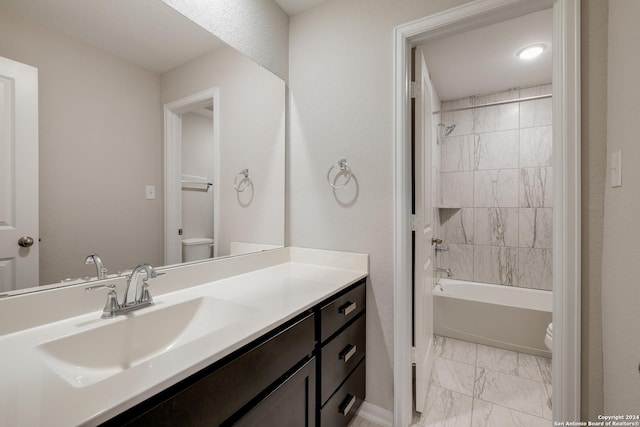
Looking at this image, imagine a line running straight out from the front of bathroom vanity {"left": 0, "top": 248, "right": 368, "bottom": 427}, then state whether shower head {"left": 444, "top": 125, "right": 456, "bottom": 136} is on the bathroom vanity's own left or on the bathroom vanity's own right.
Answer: on the bathroom vanity's own left

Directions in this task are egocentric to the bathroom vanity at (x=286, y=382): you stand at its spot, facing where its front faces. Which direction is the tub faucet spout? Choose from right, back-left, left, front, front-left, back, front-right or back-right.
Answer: left

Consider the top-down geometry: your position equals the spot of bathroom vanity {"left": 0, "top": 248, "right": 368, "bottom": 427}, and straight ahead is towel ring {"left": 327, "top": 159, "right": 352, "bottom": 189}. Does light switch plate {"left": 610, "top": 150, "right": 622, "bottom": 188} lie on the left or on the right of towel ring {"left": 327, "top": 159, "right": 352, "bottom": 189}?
right

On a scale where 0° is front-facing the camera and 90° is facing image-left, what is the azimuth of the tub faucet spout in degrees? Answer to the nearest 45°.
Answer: approximately 270°

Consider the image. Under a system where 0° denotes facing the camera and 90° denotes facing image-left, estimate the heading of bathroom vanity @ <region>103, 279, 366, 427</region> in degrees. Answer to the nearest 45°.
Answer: approximately 315°
